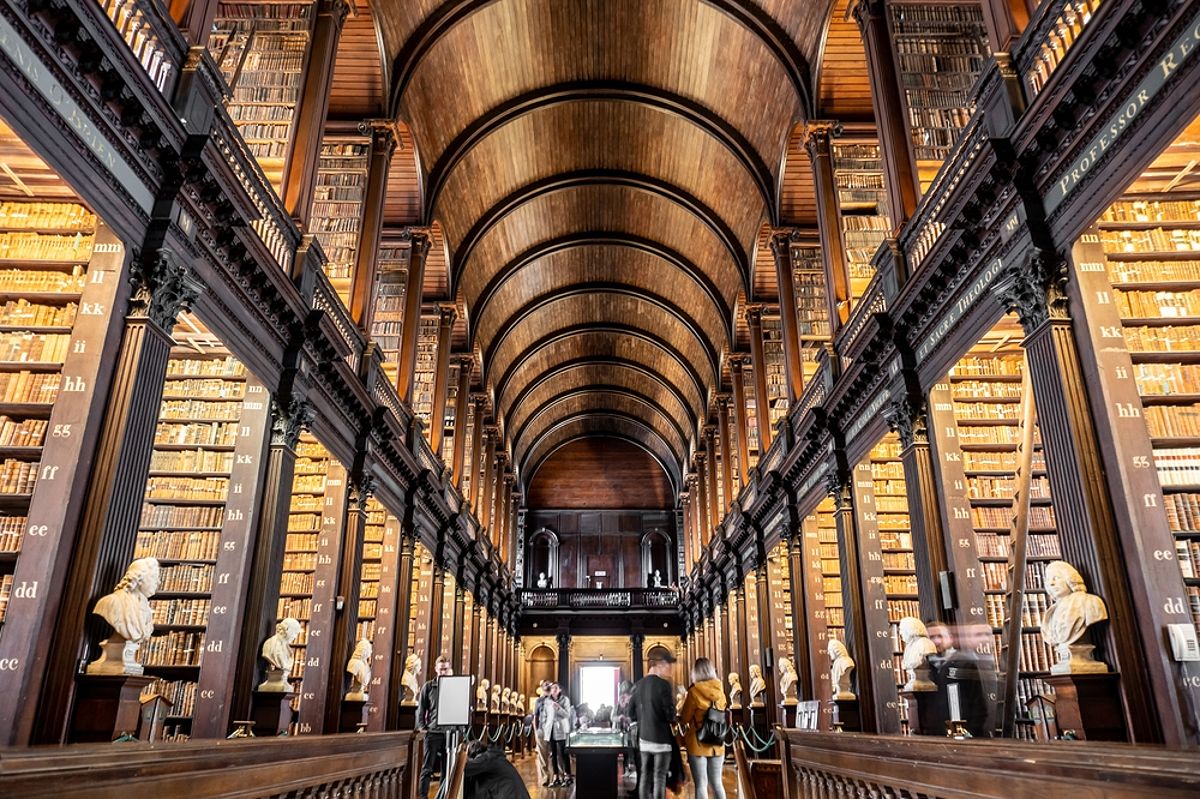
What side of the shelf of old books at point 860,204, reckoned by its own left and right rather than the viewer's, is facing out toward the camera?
front

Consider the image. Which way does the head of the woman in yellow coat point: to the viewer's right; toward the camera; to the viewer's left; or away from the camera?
away from the camera

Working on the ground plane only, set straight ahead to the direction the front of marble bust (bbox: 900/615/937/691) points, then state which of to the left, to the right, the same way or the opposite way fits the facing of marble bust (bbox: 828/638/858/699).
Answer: the same way

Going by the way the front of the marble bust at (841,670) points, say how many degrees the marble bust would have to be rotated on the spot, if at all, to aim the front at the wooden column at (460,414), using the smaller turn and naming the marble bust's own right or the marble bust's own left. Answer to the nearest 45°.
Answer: approximately 45° to the marble bust's own right

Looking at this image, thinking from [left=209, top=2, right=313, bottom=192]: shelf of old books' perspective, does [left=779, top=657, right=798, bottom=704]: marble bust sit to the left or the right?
on its left

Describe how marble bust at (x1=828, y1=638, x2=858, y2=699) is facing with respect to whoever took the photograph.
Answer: facing to the left of the viewer

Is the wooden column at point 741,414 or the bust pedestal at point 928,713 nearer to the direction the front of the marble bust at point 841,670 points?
the wooden column

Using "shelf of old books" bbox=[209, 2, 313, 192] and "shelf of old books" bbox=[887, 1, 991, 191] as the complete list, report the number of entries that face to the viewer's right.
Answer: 0

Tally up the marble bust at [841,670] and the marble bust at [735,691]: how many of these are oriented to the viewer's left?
2

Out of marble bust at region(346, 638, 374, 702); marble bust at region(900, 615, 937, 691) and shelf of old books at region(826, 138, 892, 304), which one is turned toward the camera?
the shelf of old books

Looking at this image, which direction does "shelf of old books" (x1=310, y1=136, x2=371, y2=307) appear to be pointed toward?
toward the camera

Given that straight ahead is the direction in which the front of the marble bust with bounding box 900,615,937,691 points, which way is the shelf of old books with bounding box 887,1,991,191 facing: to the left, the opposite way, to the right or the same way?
to the left

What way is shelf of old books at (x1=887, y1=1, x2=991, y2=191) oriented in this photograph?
toward the camera

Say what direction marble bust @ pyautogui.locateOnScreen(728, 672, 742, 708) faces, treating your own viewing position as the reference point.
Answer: facing to the left of the viewer

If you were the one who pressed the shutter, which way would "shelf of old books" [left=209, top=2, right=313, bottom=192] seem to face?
facing the viewer
